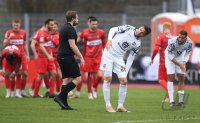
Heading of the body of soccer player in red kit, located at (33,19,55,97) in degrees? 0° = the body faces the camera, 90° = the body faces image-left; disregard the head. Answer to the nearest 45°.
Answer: approximately 315°

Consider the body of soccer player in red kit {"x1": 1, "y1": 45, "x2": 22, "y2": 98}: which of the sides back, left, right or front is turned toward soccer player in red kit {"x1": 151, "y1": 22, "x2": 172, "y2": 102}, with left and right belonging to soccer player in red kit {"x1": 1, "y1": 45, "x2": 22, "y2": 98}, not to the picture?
left

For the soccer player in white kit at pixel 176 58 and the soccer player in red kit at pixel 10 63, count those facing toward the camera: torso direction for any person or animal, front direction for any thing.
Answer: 2

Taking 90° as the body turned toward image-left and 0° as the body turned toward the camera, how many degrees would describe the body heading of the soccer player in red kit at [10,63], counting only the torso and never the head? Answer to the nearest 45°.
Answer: approximately 0°

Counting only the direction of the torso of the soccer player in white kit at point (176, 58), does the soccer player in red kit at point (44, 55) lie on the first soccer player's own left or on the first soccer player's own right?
on the first soccer player's own right

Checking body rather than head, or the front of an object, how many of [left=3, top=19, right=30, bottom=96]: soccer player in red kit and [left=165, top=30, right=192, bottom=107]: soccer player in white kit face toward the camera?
2

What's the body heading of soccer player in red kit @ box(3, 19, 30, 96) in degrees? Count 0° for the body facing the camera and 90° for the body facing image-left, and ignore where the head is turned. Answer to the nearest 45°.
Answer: approximately 0°
